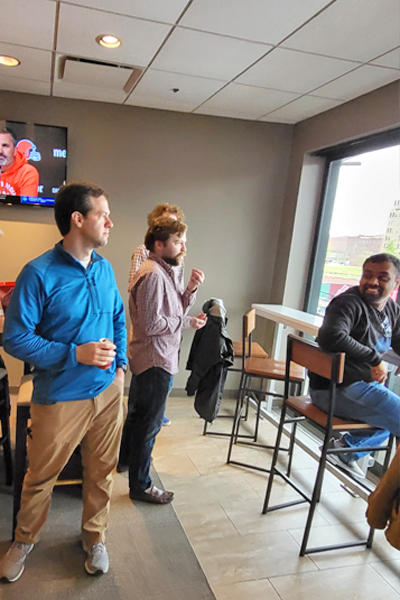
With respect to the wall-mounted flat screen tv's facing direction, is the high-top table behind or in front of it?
in front

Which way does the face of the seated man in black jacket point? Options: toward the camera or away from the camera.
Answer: toward the camera

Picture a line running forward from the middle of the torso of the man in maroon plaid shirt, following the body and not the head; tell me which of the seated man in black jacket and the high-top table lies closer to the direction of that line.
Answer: the seated man in black jacket

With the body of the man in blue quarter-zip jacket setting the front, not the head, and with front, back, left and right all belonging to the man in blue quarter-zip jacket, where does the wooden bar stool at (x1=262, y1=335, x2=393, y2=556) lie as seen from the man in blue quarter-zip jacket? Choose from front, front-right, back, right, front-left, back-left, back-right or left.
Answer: front-left

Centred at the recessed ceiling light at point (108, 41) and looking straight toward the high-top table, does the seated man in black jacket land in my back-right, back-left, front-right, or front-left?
front-right

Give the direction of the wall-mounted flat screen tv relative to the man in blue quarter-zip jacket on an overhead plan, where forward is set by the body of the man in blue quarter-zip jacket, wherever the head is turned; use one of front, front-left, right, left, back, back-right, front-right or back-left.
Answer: back-left

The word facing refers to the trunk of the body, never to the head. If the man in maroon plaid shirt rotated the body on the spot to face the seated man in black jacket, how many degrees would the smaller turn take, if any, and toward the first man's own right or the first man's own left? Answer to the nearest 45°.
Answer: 0° — they already face them

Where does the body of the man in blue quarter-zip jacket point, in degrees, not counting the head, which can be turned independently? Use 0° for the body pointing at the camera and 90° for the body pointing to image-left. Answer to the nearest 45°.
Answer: approximately 315°
